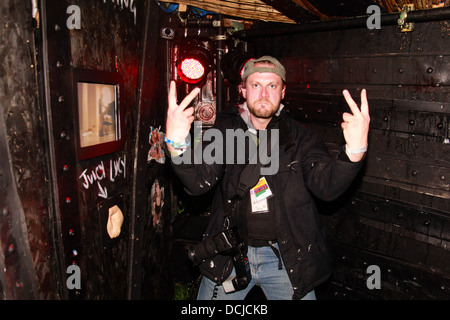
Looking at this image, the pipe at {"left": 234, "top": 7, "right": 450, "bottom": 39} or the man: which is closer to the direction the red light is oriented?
the man

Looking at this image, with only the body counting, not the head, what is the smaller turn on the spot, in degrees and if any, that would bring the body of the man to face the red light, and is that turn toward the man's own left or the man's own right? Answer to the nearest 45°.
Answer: approximately 135° to the man's own right

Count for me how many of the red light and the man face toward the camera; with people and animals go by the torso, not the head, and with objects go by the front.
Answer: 2

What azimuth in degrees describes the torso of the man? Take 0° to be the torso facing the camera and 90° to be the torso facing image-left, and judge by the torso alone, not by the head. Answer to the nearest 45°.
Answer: approximately 0°

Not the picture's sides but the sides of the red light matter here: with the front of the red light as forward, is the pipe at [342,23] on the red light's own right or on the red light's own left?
on the red light's own left

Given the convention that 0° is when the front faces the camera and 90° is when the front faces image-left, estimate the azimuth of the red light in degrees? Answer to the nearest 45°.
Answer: approximately 0°
